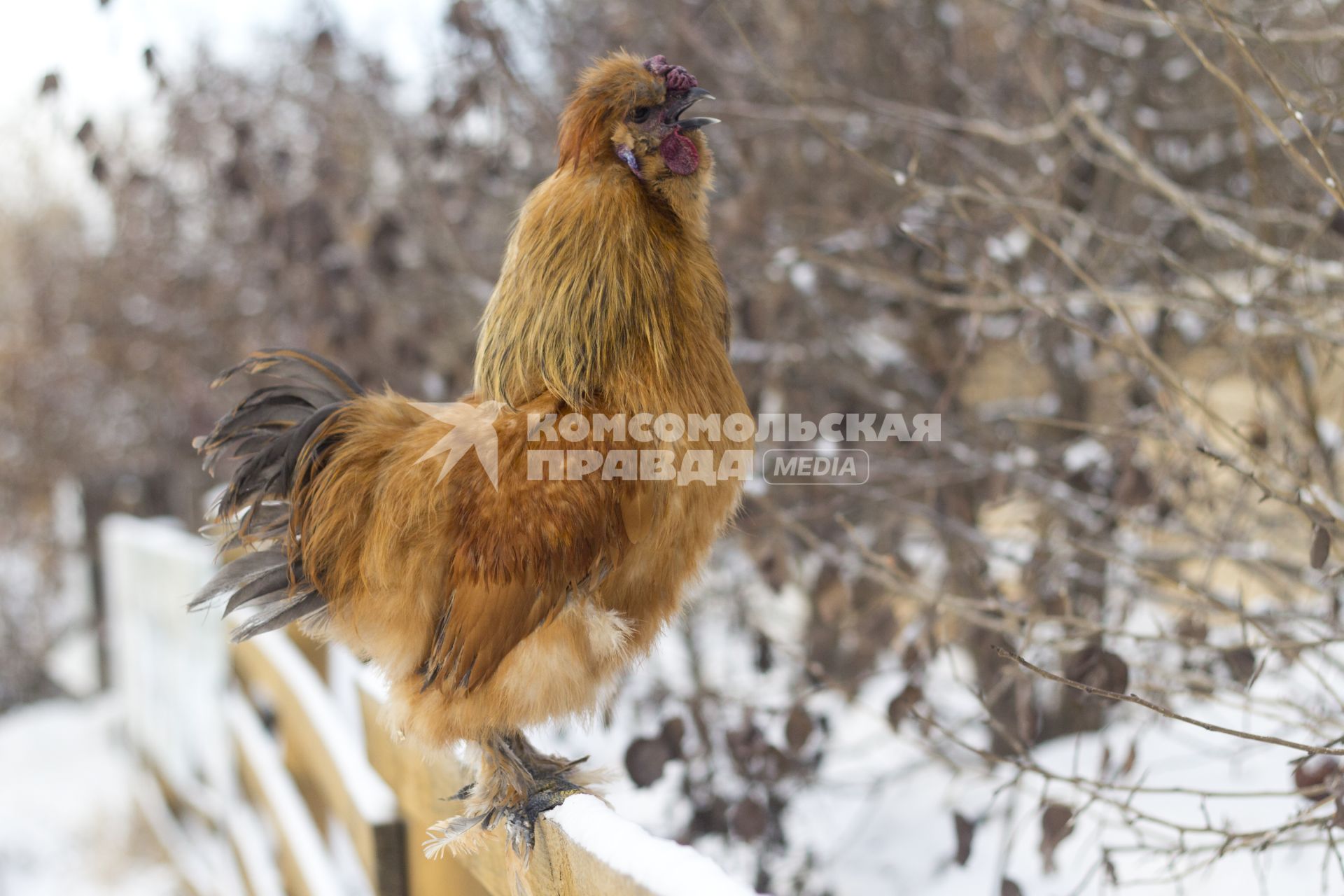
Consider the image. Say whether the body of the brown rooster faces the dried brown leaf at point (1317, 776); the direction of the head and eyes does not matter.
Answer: yes

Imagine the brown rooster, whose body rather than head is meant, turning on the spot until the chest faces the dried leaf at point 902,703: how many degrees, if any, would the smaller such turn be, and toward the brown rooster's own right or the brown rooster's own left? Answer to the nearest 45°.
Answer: approximately 45° to the brown rooster's own left

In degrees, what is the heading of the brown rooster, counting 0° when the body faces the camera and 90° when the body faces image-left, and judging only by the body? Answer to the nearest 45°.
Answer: approximately 270°

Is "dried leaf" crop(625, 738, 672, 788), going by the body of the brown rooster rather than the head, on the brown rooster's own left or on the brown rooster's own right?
on the brown rooster's own left
